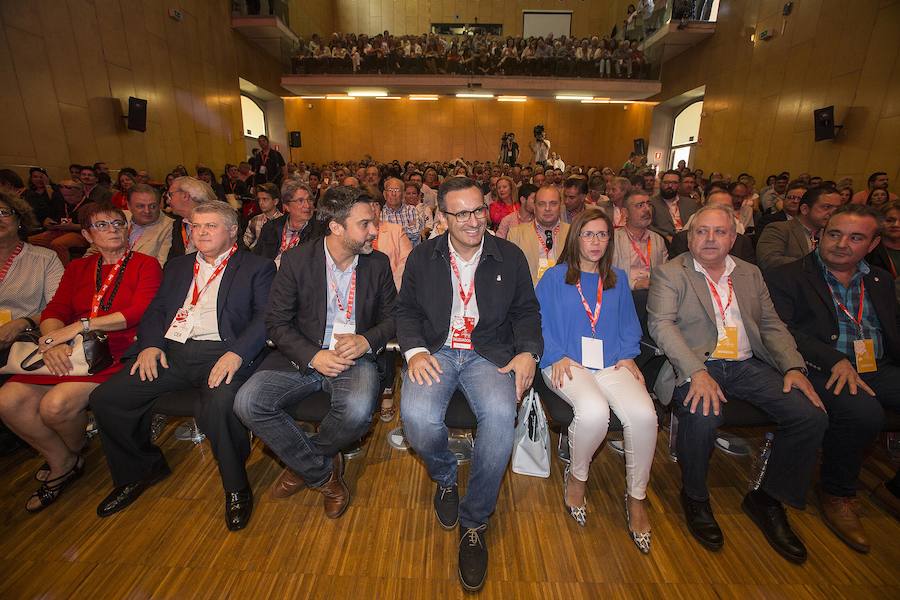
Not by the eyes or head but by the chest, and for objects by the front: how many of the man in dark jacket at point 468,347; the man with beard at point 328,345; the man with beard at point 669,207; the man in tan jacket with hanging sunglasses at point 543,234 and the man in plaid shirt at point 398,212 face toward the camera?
5

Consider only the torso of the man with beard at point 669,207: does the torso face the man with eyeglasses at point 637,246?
yes

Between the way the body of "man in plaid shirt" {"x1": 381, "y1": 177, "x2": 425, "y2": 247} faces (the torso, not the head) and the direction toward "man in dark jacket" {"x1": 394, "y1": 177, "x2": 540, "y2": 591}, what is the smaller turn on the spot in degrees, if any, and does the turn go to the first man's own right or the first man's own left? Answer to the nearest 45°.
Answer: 0° — they already face them

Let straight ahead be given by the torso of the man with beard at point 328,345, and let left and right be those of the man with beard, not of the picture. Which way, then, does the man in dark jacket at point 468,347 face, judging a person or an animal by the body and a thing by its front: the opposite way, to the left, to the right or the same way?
the same way

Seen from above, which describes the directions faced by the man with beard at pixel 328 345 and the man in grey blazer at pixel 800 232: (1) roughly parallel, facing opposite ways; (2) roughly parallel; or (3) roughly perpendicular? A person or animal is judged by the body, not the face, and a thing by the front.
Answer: roughly parallel

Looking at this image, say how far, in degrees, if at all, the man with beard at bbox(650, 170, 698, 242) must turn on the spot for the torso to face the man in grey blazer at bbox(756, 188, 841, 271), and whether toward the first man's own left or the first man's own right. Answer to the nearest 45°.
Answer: approximately 45° to the first man's own left

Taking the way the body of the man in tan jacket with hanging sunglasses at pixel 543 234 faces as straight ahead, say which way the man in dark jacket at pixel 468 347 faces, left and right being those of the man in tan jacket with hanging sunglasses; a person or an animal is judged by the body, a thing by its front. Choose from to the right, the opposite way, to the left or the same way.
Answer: the same way

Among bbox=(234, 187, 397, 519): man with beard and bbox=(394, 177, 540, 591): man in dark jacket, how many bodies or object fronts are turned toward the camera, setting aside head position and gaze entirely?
2

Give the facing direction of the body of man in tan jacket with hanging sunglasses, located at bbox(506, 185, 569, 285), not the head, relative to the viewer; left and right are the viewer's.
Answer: facing the viewer

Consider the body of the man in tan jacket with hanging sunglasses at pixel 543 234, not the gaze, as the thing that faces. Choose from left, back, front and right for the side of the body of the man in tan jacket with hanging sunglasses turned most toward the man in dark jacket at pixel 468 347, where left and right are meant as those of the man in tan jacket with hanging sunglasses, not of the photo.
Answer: front

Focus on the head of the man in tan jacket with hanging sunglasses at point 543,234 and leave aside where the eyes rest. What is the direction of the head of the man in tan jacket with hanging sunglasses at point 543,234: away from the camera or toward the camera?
toward the camera

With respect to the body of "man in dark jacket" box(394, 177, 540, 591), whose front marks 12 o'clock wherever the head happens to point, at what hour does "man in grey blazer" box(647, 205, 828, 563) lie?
The man in grey blazer is roughly at 9 o'clock from the man in dark jacket.

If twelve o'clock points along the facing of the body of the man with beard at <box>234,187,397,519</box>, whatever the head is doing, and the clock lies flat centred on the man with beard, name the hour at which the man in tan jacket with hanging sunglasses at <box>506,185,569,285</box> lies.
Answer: The man in tan jacket with hanging sunglasses is roughly at 8 o'clock from the man with beard.

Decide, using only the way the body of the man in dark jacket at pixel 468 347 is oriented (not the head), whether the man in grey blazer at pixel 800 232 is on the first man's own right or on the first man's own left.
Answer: on the first man's own left

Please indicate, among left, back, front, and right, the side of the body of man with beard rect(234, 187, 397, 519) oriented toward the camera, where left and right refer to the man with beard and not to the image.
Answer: front

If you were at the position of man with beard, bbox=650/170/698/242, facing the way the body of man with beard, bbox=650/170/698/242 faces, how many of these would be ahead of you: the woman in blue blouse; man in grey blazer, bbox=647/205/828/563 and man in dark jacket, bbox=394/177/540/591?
3

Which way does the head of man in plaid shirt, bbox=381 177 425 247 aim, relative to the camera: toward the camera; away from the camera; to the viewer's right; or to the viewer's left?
toward the camera

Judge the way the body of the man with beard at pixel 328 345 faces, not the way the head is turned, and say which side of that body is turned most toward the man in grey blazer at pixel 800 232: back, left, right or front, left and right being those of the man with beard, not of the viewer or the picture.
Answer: left

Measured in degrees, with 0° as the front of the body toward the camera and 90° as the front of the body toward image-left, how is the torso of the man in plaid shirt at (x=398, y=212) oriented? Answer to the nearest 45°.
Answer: approximately 0°

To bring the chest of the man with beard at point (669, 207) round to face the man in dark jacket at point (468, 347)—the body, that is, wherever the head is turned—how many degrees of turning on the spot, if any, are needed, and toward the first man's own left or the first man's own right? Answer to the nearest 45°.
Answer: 0° — they already face them

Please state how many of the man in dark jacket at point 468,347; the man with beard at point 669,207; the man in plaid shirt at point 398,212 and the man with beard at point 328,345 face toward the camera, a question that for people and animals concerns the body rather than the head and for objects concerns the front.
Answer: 4

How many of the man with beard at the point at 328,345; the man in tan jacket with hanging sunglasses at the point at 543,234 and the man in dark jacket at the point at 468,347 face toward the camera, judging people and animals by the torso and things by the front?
3

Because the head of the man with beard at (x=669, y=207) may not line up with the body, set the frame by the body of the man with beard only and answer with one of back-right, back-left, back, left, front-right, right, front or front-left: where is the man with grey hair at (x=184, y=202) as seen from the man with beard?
front-right
